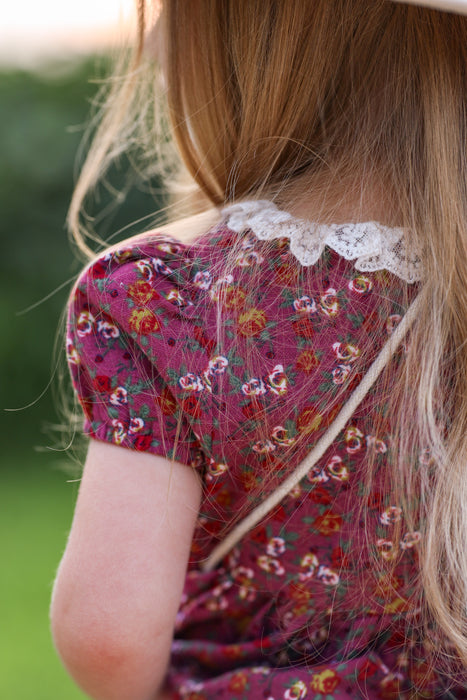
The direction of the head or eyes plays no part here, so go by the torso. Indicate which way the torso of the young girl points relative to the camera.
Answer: away from the camera
